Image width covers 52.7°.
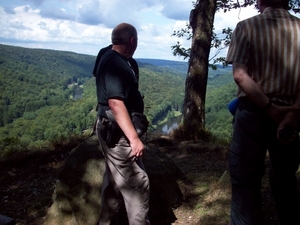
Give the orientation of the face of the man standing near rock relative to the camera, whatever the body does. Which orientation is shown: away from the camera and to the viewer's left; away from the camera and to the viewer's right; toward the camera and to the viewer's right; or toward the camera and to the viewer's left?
away from the camera and to the viewer's right

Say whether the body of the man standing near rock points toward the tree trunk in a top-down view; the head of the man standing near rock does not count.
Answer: no
